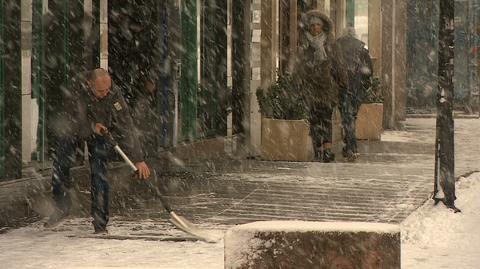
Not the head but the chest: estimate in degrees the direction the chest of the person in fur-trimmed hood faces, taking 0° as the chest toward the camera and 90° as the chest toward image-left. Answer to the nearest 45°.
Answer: approximately 0°

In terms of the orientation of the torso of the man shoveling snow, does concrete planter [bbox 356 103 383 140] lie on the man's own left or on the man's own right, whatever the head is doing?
on the man's own left

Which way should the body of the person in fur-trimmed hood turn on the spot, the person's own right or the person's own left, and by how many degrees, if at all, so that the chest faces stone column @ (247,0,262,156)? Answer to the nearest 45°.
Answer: approximately 135° to the person's own right

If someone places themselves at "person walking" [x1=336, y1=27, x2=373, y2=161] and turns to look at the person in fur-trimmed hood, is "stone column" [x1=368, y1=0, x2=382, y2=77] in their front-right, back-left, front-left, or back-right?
back-right

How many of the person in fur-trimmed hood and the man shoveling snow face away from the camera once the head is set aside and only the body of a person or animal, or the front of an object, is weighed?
0

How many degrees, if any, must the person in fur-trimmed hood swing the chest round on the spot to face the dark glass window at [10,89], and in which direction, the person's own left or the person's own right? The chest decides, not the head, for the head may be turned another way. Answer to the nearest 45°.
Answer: approximately 45° to the person's own right

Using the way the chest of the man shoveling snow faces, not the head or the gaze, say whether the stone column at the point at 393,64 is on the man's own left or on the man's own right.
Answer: on the man's own left

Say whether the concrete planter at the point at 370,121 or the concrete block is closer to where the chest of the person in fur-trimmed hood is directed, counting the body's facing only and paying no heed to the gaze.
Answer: the concrete block

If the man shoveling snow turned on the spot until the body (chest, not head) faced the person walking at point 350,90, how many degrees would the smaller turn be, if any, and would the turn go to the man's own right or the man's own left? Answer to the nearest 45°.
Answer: approximately 90° to the man's own left

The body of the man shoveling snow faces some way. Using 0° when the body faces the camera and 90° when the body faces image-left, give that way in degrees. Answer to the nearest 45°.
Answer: approximately 315°
